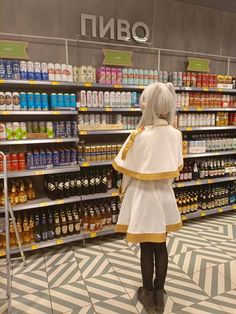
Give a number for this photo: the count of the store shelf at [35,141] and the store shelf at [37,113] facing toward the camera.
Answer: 2

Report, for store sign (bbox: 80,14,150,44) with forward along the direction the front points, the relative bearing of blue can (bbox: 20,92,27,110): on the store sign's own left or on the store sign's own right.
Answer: on the store sign's own right
